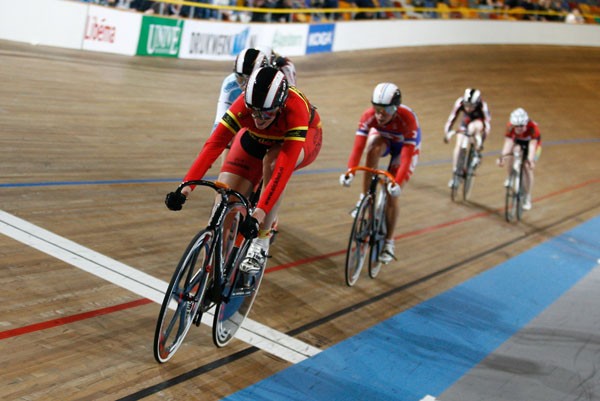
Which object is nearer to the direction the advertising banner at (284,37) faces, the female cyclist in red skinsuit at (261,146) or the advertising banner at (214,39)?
the female cyclist in red skinsuit

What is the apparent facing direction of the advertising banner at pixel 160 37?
toward the camera

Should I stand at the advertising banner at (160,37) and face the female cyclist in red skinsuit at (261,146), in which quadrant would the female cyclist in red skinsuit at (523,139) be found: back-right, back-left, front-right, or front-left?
front-left

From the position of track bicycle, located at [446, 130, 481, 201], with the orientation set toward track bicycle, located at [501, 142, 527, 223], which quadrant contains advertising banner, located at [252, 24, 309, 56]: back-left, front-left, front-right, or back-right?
back-left

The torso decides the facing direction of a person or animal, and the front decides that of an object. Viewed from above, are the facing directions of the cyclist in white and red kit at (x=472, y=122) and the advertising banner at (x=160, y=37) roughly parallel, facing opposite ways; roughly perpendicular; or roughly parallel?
roughly parallel

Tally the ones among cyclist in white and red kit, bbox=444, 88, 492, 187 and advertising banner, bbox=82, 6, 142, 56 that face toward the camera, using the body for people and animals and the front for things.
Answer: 2

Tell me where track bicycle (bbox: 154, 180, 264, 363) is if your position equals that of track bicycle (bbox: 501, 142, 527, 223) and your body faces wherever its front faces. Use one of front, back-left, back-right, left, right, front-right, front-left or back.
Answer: front

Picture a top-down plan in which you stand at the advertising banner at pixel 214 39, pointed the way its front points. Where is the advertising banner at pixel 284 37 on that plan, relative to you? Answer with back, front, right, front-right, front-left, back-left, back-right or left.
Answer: back-left

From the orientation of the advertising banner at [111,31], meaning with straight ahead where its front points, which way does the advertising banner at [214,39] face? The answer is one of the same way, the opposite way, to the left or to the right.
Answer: the same way

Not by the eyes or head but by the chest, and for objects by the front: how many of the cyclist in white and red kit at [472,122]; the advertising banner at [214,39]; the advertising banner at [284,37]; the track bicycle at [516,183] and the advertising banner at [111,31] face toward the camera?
5

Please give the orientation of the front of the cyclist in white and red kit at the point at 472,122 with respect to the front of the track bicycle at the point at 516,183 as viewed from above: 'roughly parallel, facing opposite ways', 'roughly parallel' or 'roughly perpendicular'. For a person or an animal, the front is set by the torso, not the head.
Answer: roughly parallel

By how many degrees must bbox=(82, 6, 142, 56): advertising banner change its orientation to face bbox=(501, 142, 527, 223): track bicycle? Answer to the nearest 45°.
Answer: approximately 45° to its left

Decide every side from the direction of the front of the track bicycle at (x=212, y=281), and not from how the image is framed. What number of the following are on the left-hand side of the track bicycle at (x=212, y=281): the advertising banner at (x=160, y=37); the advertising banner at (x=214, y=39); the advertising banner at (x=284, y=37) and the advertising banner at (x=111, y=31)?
0

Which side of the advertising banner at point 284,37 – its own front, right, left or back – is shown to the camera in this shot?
front

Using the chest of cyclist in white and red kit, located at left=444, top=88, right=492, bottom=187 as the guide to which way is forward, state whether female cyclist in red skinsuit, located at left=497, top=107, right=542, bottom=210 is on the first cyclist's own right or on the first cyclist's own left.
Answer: on the first cyclist's own left

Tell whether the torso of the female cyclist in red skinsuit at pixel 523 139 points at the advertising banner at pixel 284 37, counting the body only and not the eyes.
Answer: no

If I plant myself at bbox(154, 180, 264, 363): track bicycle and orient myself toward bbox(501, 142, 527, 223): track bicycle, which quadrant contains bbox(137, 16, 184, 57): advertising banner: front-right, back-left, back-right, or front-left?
front-left

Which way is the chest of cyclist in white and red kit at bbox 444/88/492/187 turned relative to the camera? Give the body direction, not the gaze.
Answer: toward the camera
